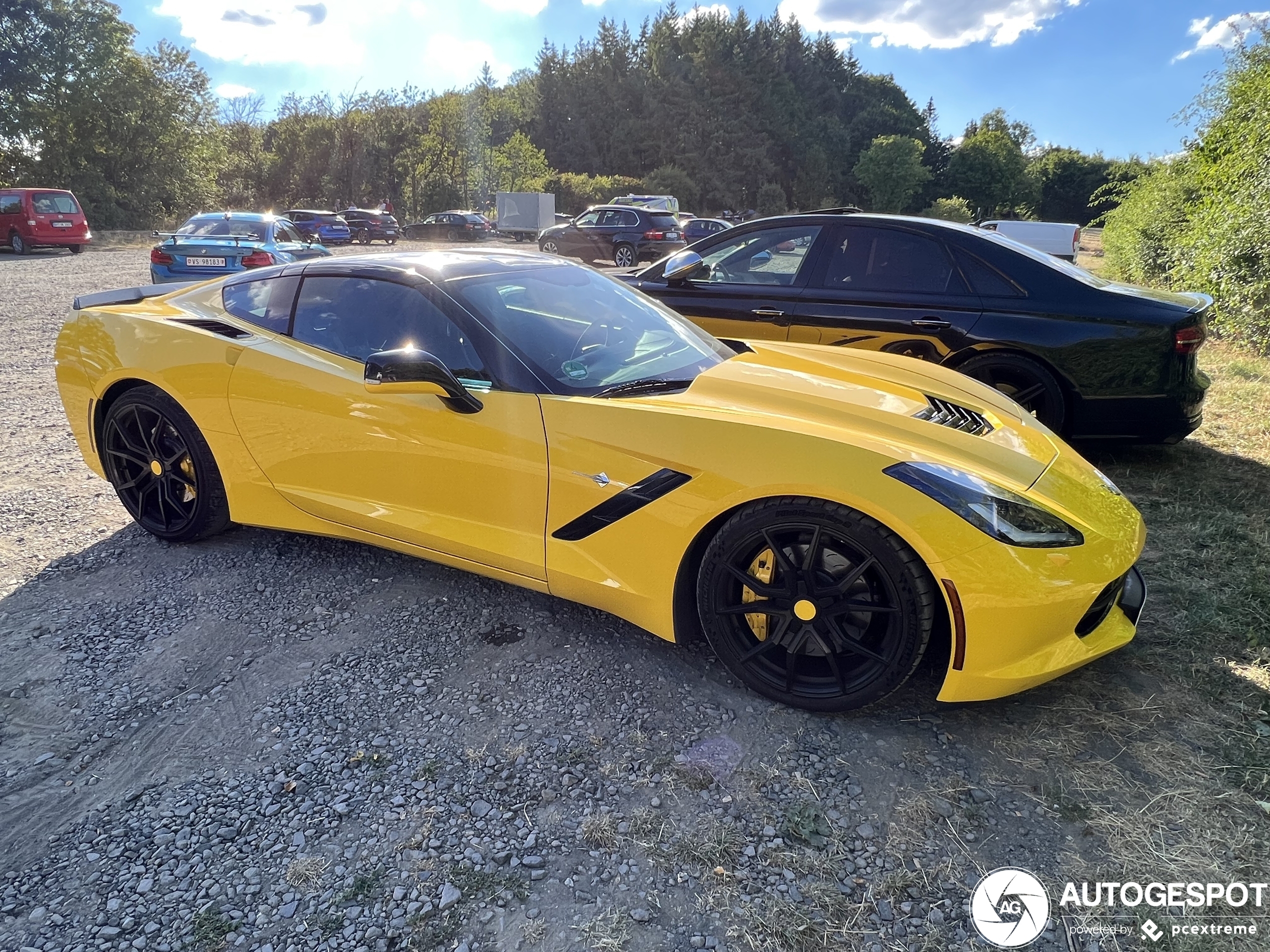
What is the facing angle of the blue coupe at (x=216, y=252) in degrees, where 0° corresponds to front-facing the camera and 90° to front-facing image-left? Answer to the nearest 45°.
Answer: approximately 225°

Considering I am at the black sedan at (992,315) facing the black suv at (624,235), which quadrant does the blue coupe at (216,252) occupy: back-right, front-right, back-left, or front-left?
front-left

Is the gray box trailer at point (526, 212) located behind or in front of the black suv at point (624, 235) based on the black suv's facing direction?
in front

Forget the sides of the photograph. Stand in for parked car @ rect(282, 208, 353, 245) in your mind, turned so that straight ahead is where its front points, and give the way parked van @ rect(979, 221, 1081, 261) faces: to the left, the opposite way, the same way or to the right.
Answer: the same way

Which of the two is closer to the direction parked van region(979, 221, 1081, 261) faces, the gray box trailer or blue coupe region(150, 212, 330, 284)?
the gray box trailer

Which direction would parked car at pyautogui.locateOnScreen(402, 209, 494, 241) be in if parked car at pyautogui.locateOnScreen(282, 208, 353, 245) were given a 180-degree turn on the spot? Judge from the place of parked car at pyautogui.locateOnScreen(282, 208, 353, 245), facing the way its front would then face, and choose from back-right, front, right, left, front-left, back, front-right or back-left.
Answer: left

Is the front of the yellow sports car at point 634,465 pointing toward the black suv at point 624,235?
no

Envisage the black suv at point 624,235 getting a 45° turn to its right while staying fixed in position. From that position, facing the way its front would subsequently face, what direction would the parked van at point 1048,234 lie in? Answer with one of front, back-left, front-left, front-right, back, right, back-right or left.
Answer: right

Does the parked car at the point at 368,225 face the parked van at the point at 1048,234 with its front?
no

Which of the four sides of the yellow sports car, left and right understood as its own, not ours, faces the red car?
back

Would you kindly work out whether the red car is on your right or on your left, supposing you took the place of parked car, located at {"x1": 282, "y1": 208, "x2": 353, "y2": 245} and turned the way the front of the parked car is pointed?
on your left

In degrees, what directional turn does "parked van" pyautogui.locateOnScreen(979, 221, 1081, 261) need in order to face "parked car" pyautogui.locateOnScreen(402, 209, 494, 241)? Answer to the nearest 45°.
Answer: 0° — it already faces it

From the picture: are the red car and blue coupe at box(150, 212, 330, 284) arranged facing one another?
no

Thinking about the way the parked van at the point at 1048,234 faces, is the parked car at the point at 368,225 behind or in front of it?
in front

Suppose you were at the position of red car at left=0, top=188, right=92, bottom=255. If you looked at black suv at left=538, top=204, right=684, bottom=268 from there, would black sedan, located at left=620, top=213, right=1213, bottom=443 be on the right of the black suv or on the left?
right

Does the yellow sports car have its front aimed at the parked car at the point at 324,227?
no
